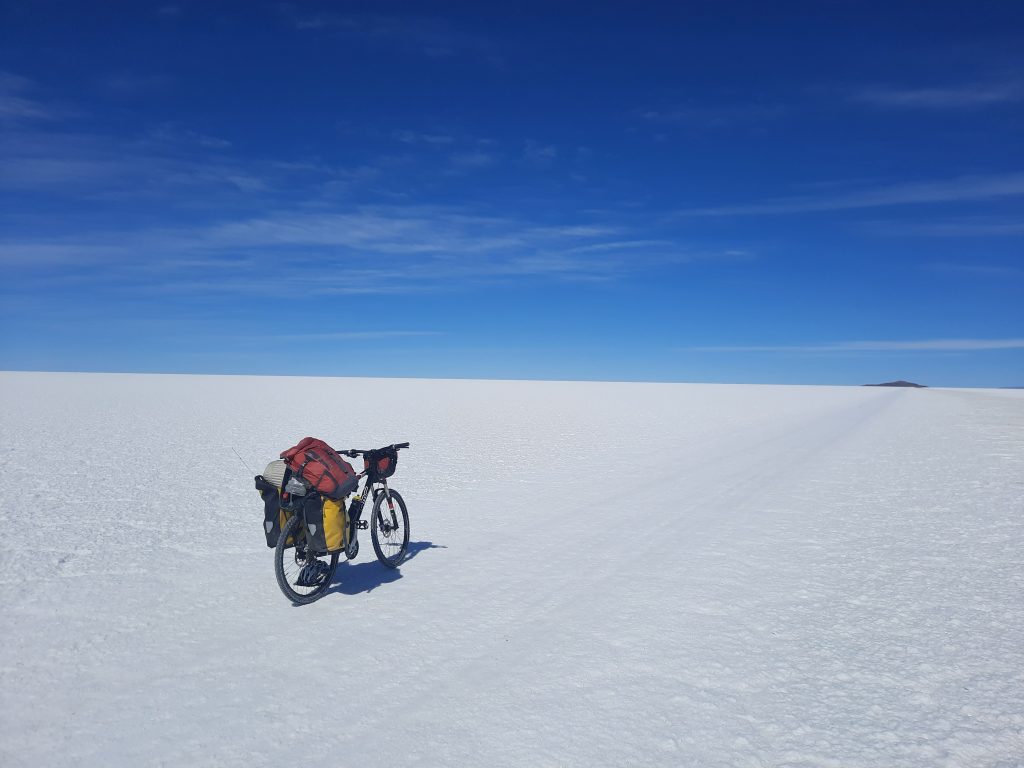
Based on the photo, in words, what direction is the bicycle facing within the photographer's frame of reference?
facing away from the viewer and to the right of the viewer
